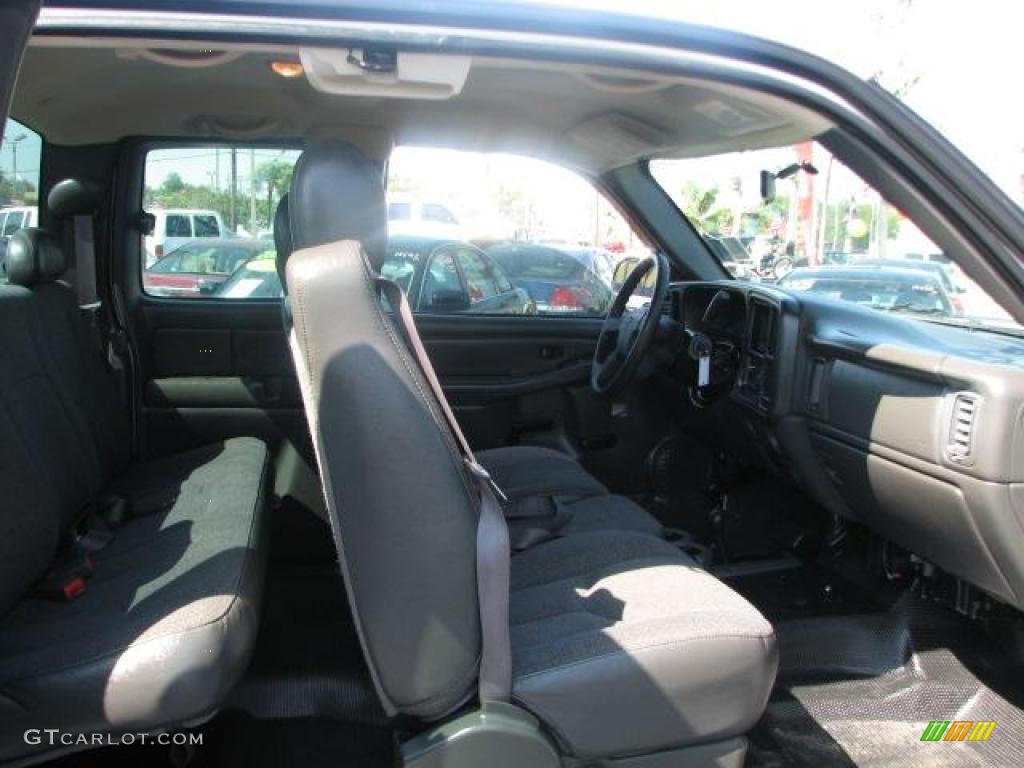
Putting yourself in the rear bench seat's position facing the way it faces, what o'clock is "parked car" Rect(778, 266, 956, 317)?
The parked car is roughly at 12 o'clock from the rear bench seat.

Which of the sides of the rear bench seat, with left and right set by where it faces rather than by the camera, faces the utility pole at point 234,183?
left

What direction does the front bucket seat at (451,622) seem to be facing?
to the viewer's right

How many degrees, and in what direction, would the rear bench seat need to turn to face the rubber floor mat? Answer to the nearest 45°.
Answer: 0° — it already faces it

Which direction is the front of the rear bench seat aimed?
to the viewer's right

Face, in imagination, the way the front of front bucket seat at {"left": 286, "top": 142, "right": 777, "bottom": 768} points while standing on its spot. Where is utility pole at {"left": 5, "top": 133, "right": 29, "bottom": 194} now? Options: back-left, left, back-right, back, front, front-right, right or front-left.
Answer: back-left

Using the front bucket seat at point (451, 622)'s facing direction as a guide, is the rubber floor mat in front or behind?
in front
